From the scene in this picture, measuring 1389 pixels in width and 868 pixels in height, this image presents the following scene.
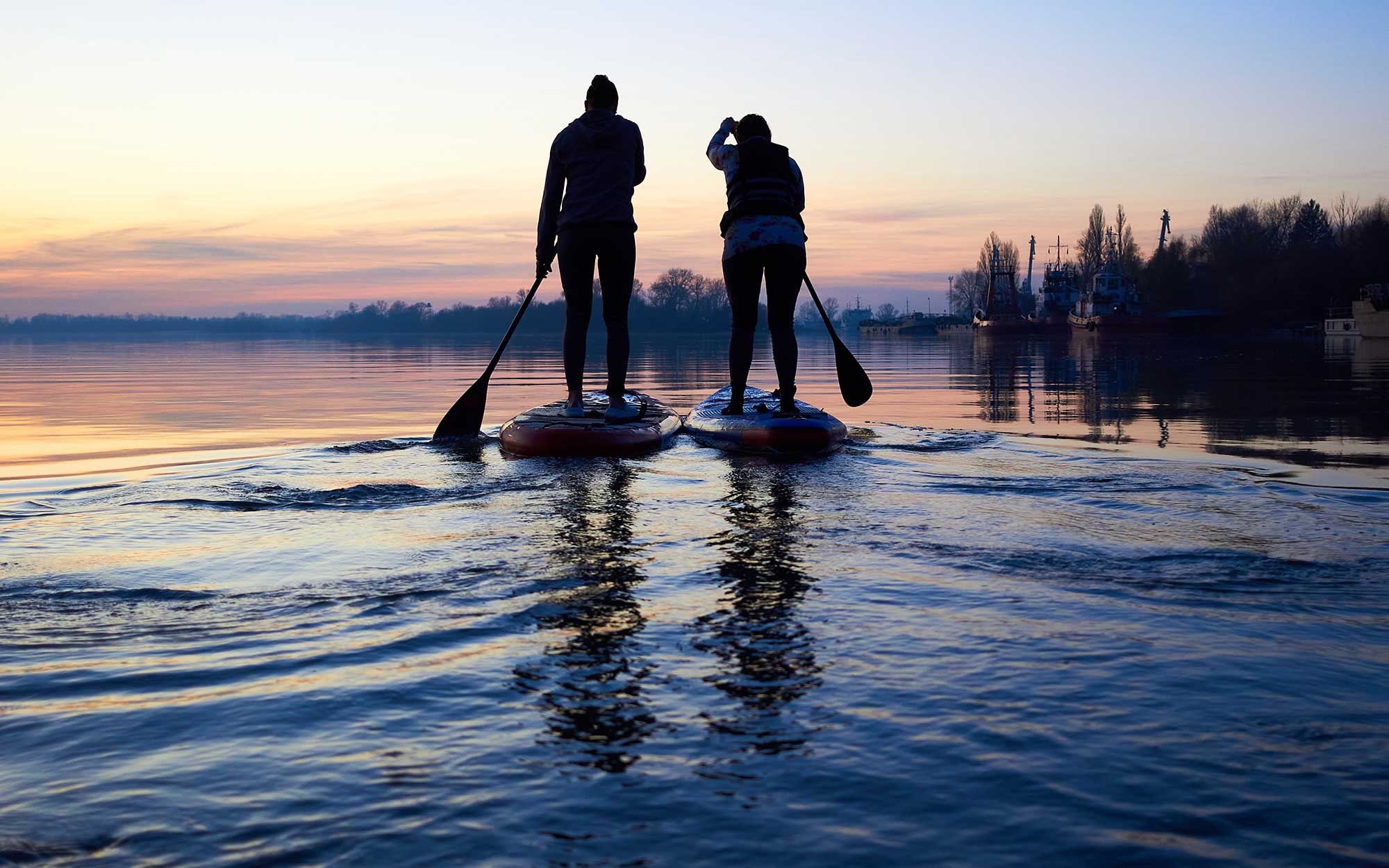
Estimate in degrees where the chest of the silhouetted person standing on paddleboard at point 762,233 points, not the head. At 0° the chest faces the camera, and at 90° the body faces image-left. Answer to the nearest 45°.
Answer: approximately 180°

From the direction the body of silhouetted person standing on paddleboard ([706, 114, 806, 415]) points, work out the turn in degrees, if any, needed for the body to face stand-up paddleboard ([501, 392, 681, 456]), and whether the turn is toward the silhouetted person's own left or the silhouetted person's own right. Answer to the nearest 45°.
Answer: approximately 135° to the silhouetted person's own left

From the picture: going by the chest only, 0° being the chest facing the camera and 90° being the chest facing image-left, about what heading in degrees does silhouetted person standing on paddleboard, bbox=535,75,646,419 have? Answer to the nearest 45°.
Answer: approximately 180°

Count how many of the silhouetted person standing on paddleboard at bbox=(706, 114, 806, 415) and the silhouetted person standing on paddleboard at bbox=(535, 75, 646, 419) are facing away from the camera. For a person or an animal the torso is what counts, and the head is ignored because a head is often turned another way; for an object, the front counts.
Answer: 2

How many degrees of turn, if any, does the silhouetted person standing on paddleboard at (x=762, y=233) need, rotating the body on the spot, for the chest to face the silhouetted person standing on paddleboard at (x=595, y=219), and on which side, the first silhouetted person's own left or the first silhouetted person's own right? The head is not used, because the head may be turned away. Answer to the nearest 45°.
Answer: approximately 90° to the first silhouetted person's own left

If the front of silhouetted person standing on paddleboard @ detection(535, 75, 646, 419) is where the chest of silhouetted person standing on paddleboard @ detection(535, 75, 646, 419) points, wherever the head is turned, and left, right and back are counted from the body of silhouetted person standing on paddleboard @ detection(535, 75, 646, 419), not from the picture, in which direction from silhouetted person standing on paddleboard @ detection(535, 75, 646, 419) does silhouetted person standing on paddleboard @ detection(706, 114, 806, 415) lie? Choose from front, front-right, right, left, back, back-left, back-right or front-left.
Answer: right

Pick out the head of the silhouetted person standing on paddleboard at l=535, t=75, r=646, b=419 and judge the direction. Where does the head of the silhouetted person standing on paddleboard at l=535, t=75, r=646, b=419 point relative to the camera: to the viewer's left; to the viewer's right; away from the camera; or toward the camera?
away from the camera
